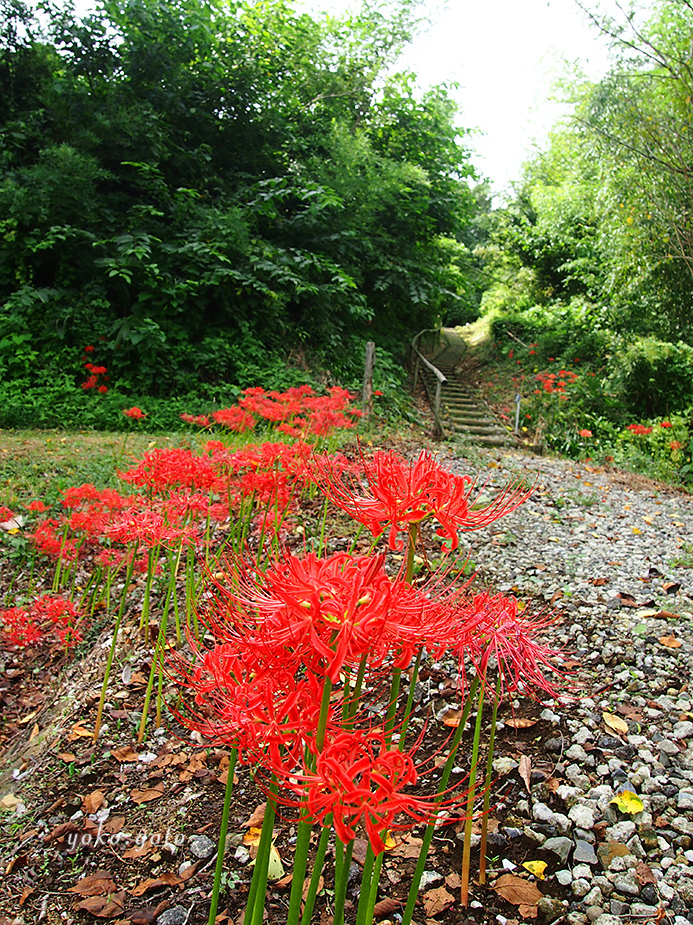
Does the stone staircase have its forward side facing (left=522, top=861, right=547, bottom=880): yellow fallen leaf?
yes

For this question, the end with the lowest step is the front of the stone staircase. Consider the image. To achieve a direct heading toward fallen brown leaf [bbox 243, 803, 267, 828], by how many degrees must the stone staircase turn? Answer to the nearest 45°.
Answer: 0° — it already faces it

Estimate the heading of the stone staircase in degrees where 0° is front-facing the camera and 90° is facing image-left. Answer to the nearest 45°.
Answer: approximately 0°

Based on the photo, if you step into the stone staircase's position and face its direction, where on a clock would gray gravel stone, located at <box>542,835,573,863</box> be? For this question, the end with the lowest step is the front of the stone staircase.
The gray gravel stone is roughly at 12 o'clock from the stone staircase.

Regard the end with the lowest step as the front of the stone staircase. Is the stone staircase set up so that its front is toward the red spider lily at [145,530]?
yes

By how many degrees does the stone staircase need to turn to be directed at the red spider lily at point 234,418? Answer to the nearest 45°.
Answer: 0° — it already faces it

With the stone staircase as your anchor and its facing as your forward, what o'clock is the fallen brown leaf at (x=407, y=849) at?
The fallen brown leaf is roughly at 12 o'clock from the stone staircase.

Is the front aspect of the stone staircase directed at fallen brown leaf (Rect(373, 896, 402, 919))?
yes

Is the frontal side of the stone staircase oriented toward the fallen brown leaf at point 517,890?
yes

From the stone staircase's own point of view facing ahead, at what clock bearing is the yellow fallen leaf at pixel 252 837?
The yellow fallen leaf is roughly at 12 o'clock from the stone staircase.

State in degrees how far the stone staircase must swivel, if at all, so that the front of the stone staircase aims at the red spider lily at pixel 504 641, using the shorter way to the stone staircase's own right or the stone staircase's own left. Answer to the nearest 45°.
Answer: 0° — it already faces it

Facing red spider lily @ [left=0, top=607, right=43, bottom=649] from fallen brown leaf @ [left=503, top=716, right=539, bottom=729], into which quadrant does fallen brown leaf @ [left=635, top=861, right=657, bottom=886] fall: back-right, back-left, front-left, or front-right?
back-left

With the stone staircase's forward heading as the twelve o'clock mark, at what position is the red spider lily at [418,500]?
The red spider lily is roughly at 12 o'clock from the stone staircase.
